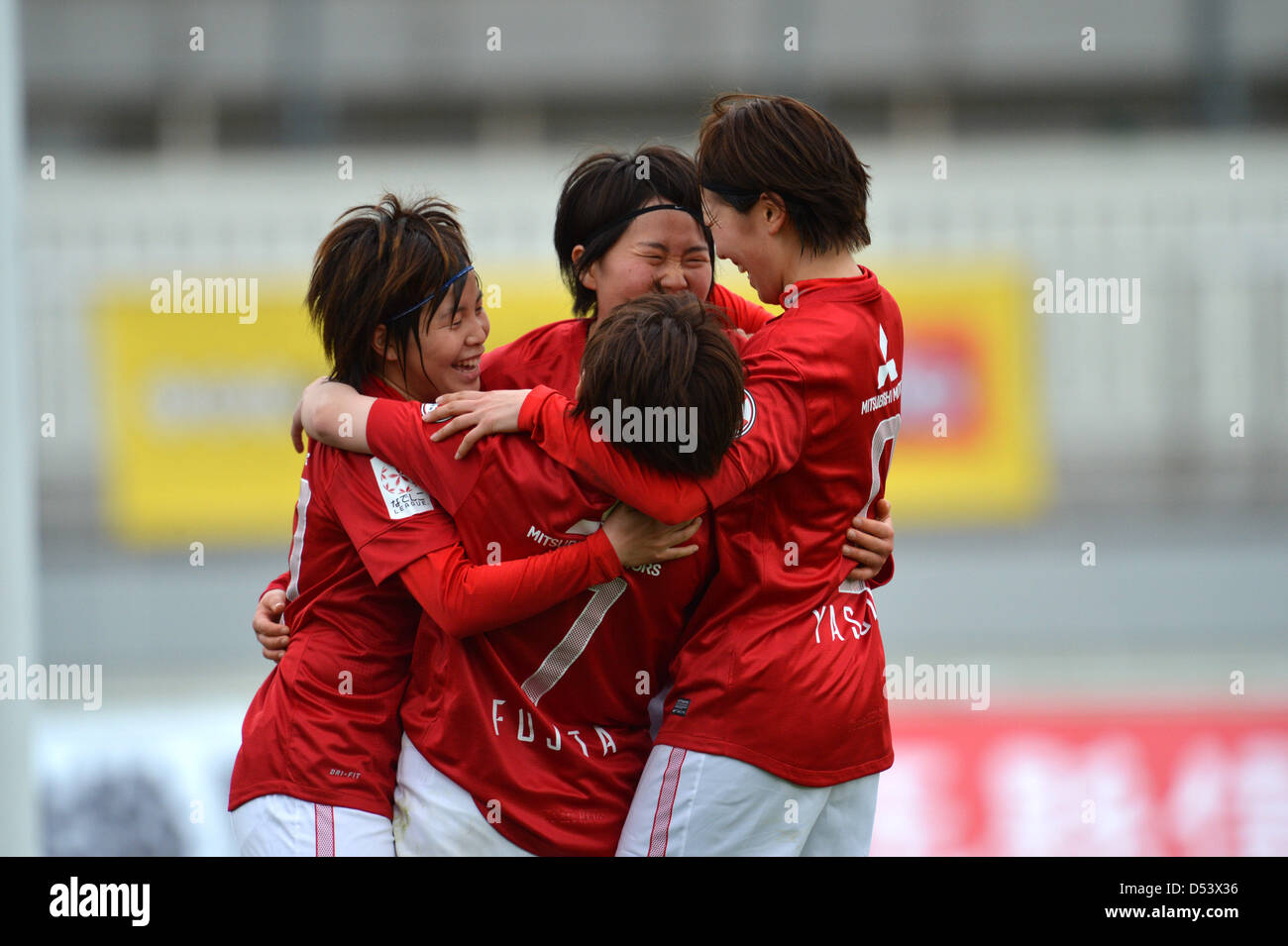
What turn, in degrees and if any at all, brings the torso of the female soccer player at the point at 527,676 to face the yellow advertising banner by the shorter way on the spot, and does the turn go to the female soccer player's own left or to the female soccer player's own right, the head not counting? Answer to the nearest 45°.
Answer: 0° — they already face it

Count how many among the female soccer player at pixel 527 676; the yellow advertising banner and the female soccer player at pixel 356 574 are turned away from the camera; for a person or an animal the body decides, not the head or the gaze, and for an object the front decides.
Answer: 1

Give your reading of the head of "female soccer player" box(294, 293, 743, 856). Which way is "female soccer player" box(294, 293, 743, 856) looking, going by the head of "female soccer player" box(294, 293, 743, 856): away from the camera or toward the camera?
away from the camera

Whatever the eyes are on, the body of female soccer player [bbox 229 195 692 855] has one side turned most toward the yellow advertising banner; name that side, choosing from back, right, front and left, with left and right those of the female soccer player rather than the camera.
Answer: left

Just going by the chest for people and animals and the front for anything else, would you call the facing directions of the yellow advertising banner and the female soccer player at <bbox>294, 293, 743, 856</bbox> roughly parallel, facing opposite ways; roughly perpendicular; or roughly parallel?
roughly parallel, facing opposite ways

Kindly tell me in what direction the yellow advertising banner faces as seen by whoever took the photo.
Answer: facing the viewer

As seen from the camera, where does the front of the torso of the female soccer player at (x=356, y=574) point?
to the viewer's right

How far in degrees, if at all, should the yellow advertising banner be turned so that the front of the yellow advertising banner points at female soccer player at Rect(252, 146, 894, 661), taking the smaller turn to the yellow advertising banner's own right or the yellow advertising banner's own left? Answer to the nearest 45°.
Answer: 0° — it already faces them

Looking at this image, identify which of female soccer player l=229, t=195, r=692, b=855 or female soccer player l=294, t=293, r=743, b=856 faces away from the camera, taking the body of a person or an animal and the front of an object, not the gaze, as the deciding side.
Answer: female soccer player l=294, t=293, r=743, b=856

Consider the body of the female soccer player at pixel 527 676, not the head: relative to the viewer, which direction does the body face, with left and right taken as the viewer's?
facing away from the viewer

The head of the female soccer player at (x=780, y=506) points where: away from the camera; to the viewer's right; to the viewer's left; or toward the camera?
to the viewer's left

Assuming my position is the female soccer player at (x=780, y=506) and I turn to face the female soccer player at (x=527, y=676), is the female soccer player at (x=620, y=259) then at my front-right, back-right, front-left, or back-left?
front-right

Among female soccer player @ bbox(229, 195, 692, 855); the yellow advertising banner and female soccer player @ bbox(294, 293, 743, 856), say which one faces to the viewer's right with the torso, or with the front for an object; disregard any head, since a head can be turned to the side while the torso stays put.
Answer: female soccer player @ bbox(229, 195, 692, 855)

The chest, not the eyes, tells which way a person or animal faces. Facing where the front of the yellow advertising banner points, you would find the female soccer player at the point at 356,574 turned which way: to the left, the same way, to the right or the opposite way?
to the left
